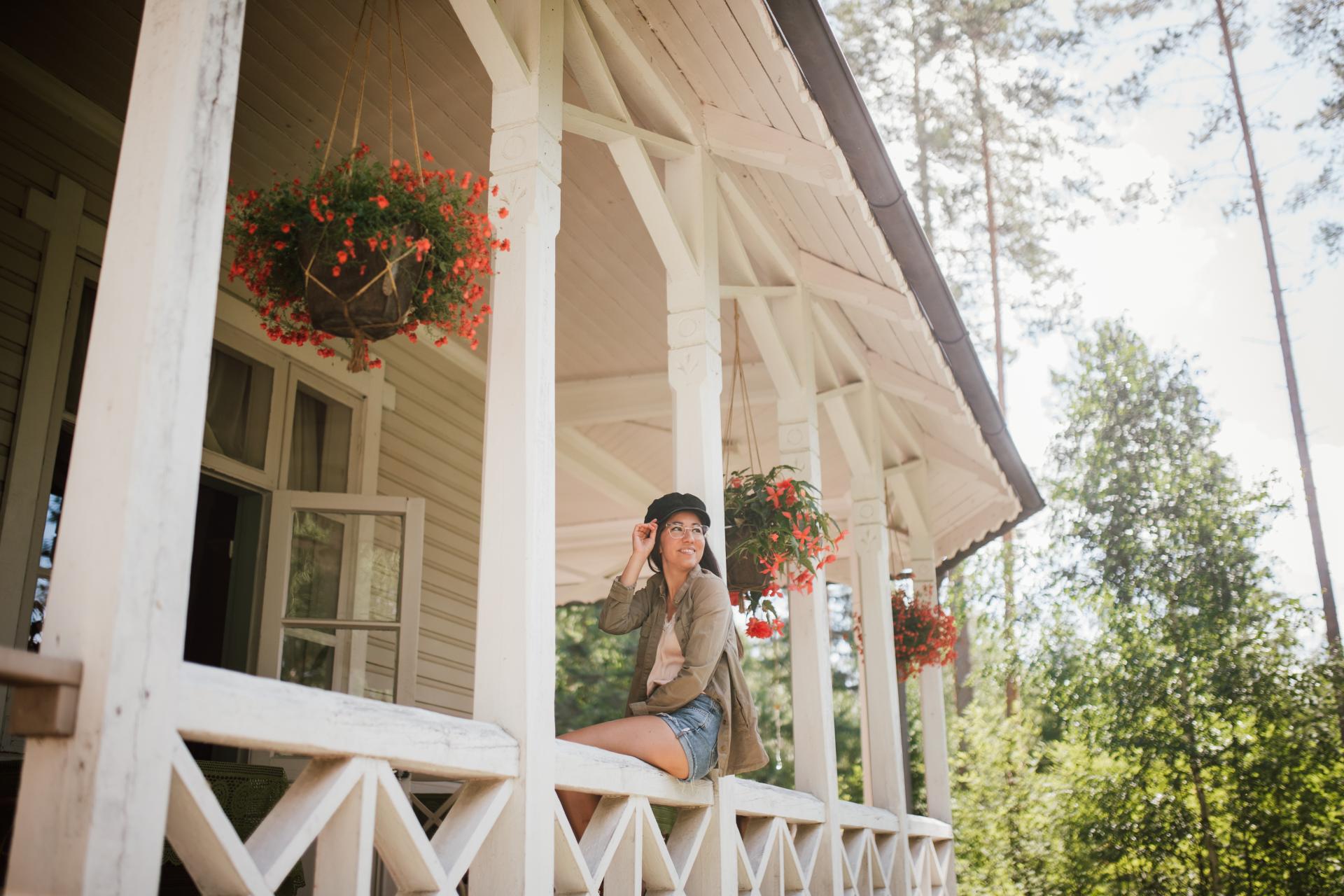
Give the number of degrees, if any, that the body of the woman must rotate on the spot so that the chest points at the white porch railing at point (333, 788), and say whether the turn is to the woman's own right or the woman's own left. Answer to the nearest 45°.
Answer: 0° — they already face it

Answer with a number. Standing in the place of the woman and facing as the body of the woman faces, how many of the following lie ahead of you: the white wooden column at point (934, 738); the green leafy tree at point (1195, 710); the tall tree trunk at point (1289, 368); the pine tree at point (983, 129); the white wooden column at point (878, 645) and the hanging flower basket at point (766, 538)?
0

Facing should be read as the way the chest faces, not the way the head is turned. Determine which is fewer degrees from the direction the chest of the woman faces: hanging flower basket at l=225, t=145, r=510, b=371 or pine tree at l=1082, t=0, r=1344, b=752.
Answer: the hanging flower basket

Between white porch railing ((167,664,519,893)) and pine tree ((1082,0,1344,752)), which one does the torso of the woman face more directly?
the white porch railing

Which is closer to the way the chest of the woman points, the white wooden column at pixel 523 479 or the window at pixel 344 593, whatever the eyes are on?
the white wooden column

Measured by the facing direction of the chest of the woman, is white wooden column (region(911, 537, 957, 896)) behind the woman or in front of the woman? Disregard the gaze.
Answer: behind

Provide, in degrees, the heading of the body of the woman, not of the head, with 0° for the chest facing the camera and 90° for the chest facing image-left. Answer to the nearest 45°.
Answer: approximately 45°

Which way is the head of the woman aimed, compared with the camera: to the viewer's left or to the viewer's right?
to the viewer's right

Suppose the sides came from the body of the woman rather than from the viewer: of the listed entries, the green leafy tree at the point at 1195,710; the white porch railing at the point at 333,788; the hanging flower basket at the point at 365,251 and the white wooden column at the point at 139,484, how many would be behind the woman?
1

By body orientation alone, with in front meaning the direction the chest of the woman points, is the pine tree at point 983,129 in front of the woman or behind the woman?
behind

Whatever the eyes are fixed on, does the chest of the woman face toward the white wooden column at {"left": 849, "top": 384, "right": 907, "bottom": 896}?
no

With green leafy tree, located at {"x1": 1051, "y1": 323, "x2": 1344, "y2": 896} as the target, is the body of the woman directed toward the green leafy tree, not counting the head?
no
